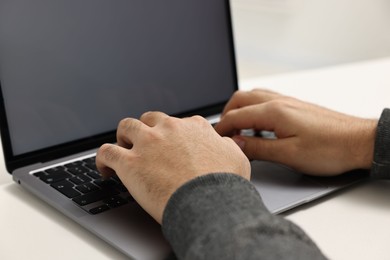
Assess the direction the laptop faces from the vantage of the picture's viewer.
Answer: facing the viewer and to the right of the viewer
